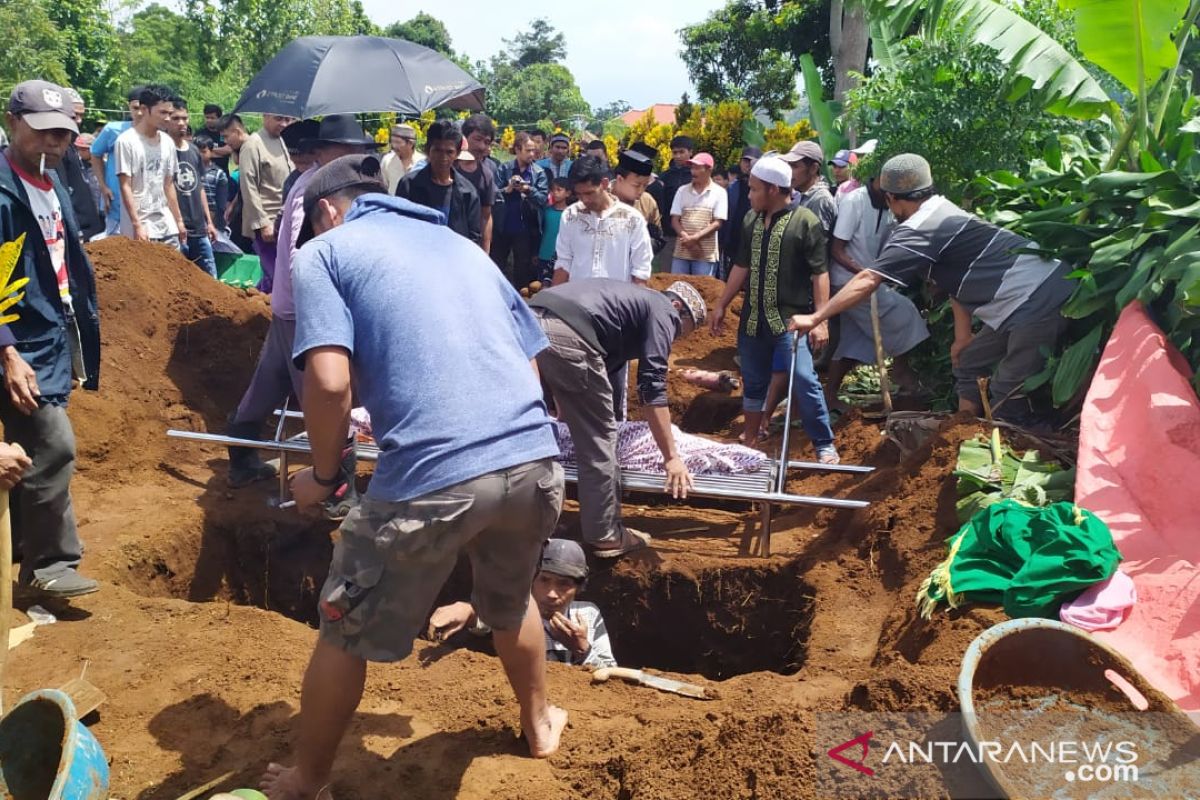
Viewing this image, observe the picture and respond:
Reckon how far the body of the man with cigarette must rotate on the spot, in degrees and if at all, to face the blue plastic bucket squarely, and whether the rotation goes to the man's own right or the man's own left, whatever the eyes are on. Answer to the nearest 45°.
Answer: approximately 45° to the man's own right

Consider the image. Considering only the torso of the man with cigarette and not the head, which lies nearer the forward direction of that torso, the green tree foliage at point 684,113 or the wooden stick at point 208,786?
the wooden stick

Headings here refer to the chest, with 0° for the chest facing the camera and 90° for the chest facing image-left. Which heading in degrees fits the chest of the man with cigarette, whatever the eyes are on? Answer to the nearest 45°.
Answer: approximately 315°

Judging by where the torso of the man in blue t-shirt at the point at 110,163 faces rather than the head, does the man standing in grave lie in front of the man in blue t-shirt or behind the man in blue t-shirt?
in front

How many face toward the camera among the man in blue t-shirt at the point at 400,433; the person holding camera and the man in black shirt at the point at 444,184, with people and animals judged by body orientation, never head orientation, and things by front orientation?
2

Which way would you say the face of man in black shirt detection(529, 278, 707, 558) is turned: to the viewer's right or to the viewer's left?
to the viewer's right

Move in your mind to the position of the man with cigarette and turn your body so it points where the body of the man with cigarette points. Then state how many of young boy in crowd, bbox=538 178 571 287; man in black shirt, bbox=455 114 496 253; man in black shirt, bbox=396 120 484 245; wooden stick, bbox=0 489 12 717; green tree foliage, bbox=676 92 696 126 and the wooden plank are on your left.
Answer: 4

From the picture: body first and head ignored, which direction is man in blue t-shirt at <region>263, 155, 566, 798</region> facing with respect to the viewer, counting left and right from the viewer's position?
facing away from the viewer and to the left of the viewer

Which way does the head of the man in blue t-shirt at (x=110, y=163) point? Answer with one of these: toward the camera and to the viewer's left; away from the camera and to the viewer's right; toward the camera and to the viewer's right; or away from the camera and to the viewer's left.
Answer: toward the camera and to the viewer's right

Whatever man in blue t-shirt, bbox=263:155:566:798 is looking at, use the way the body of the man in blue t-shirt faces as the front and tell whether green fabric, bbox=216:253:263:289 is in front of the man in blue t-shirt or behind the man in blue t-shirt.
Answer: in front

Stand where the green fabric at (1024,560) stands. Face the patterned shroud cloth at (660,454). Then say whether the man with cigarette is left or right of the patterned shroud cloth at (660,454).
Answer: left

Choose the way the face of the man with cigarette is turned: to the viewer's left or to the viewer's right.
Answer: to the viewer's right
